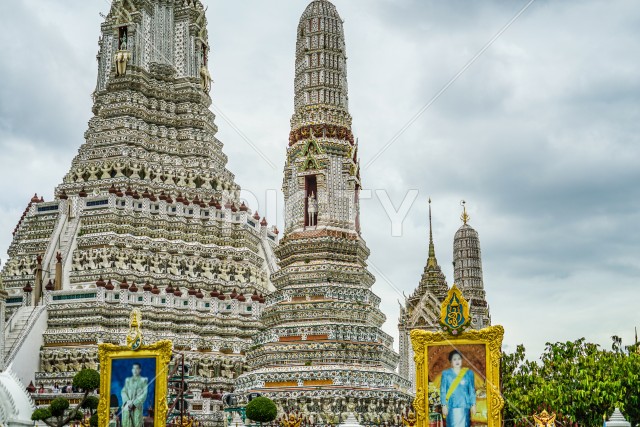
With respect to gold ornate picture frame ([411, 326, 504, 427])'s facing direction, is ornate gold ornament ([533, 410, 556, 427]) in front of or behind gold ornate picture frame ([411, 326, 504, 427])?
behind

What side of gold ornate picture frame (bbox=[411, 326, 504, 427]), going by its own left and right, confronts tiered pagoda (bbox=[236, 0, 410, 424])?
back

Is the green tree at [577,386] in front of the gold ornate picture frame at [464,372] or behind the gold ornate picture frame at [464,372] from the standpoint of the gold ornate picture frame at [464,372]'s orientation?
behind

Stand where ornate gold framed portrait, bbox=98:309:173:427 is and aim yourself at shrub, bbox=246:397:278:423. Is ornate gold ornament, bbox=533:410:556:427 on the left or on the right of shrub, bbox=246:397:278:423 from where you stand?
right

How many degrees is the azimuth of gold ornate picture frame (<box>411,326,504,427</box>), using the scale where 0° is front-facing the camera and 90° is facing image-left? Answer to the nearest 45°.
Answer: approximately 0°

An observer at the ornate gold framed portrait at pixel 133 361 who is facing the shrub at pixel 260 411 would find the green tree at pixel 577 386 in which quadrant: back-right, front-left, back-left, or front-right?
front-right

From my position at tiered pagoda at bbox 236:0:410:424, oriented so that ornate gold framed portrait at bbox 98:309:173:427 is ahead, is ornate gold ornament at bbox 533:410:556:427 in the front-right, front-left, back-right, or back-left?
front-left

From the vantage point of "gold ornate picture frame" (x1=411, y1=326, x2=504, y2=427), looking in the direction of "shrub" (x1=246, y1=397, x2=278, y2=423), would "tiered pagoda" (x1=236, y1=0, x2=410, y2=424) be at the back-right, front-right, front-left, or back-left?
front-right

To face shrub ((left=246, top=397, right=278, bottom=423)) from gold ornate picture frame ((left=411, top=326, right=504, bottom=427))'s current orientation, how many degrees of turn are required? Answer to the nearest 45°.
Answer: approximately 135° to its right

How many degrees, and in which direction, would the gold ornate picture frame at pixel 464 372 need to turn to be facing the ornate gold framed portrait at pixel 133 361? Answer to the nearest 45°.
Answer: approximately 90° to its right
